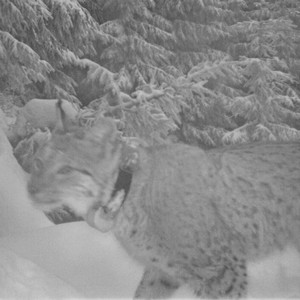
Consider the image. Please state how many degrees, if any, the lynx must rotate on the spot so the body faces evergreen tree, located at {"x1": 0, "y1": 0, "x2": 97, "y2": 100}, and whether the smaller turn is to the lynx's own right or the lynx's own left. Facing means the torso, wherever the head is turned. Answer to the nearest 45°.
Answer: approximately 45° to the lynx's own right

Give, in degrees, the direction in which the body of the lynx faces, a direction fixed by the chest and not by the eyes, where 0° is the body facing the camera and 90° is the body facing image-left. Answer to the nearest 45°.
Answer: approximately 90°
